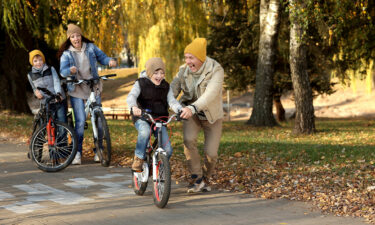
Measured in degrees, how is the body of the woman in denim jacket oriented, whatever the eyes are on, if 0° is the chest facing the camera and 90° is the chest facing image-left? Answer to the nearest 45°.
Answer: approximately 0°

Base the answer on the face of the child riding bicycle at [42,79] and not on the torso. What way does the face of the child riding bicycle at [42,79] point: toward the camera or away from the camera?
toward the camera

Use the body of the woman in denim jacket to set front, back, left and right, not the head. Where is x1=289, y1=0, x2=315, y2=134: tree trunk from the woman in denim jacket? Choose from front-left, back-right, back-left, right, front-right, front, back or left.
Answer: back-left

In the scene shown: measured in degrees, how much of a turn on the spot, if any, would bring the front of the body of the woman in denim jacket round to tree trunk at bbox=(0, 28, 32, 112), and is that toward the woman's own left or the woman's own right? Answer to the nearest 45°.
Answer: approximately 180°

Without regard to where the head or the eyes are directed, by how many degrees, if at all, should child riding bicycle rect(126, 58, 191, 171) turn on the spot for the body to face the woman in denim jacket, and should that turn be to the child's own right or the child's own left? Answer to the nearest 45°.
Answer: approximately 180°

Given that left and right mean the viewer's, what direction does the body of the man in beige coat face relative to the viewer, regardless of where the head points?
facing the viewer and to the left of the viewer

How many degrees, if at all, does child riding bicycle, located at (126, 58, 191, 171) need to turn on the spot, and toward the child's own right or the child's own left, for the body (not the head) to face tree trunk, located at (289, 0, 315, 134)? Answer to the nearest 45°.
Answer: approximately 90° to the child's own left

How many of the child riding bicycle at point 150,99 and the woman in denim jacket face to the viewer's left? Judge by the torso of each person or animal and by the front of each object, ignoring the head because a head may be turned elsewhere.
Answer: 0

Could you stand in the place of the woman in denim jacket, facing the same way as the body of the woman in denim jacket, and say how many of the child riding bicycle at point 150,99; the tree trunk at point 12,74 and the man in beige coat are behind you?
1

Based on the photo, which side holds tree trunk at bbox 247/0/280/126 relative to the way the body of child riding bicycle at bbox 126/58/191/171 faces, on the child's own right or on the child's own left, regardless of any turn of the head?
on the child's own left

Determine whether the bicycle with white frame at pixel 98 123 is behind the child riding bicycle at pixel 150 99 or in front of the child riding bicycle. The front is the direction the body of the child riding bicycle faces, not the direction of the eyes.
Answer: behind

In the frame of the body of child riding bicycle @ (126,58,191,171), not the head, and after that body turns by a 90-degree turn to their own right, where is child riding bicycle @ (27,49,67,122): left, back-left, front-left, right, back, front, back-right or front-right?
right

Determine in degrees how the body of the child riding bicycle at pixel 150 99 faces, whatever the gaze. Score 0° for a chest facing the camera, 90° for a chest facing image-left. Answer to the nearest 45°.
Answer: approximately 315°
